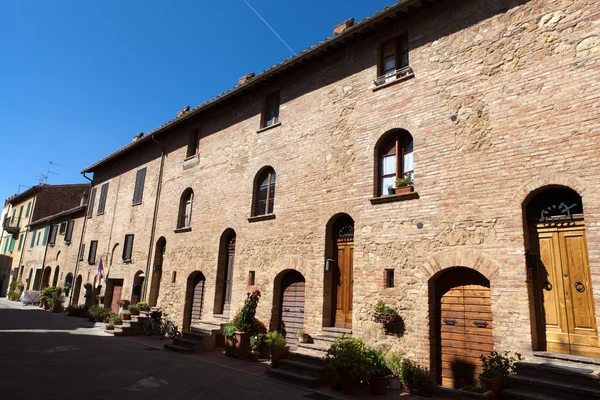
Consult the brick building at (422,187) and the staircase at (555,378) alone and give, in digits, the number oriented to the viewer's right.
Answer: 0

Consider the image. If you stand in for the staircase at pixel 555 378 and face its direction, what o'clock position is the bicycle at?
The bicycle is roughly at 2 o'clock from the staircase.

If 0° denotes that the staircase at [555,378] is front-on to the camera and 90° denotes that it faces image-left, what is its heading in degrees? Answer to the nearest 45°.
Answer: approximately 45°

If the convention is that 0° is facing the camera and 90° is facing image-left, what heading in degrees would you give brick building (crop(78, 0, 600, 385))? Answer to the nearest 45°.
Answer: approximately 45°

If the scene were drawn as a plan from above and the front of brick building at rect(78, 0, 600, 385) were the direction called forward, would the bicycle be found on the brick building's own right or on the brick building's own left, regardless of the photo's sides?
on the brick building's own right
